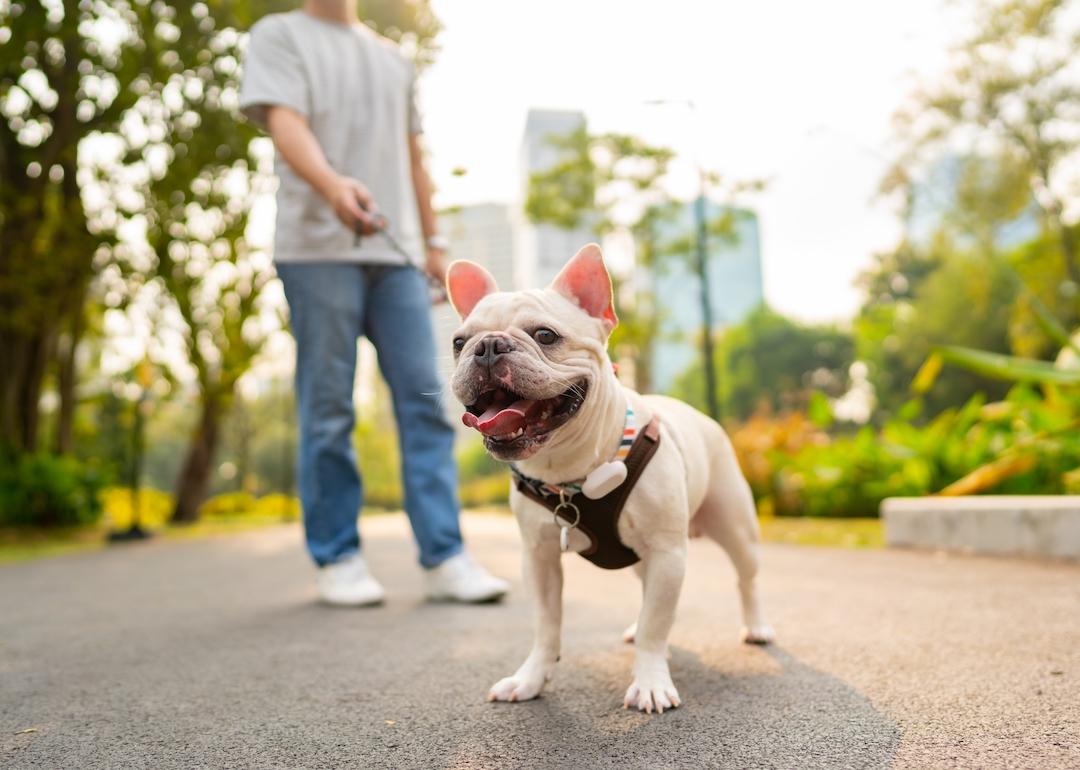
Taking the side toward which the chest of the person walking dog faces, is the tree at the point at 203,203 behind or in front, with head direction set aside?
behind

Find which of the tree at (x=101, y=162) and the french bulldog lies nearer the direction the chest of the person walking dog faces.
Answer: the french bulldog

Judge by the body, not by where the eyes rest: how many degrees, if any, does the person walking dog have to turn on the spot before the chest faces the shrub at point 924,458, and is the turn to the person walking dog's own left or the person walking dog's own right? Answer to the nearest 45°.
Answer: approximately 90° to the person walking dog's own left

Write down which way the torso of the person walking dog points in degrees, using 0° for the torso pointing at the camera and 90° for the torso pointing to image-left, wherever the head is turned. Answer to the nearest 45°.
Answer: approximately 315°
